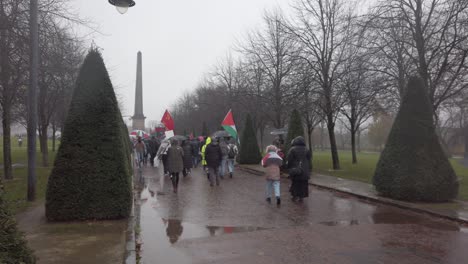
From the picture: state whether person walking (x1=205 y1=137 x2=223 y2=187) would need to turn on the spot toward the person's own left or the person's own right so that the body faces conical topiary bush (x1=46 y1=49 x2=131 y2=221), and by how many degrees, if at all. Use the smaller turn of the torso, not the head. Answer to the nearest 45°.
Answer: approximately 180°

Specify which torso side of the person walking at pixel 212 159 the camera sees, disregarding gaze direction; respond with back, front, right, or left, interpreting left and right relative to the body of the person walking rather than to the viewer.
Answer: back

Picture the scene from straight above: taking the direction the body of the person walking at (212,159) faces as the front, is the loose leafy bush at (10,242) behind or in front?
behind

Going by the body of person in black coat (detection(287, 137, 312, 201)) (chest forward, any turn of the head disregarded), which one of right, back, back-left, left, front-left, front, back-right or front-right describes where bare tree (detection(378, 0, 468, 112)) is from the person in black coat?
front-right

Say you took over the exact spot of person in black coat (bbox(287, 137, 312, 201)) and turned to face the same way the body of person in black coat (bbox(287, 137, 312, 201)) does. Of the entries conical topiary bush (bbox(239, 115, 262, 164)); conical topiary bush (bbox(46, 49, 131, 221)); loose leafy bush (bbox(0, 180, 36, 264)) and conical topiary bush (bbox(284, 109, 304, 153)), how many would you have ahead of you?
2

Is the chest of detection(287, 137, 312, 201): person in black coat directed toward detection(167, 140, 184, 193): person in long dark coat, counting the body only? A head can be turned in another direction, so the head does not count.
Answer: no

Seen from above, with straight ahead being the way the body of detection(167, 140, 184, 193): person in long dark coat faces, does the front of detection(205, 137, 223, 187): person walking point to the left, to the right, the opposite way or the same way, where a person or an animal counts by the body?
the same way

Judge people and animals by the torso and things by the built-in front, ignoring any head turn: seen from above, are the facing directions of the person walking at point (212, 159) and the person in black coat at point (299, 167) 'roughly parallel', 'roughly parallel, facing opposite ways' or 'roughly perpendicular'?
roughly parallel

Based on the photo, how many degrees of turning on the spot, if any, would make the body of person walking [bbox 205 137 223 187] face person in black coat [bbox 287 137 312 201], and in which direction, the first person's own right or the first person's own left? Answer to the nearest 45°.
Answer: approximately 135° to the first person's own right

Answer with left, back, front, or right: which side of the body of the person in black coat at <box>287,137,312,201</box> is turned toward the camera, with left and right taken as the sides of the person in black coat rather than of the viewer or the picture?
back

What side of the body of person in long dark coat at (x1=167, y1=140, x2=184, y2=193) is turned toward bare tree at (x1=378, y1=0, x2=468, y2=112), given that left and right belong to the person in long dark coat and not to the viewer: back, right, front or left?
right

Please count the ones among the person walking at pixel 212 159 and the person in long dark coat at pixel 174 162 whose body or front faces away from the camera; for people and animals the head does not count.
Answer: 2

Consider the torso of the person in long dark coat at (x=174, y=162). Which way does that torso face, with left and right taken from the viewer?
facing away from the viewer

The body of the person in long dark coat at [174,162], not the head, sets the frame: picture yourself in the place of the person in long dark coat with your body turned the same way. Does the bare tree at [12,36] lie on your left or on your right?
on your left

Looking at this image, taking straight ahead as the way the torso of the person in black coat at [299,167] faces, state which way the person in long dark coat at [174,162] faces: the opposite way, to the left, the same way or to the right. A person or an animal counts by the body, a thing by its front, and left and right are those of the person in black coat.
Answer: the same way

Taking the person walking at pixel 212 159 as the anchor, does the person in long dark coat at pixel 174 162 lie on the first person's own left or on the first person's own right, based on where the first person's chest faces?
on the first person's own left

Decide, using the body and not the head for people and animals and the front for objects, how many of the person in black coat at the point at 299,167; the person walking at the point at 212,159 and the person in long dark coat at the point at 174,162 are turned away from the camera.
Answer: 3
